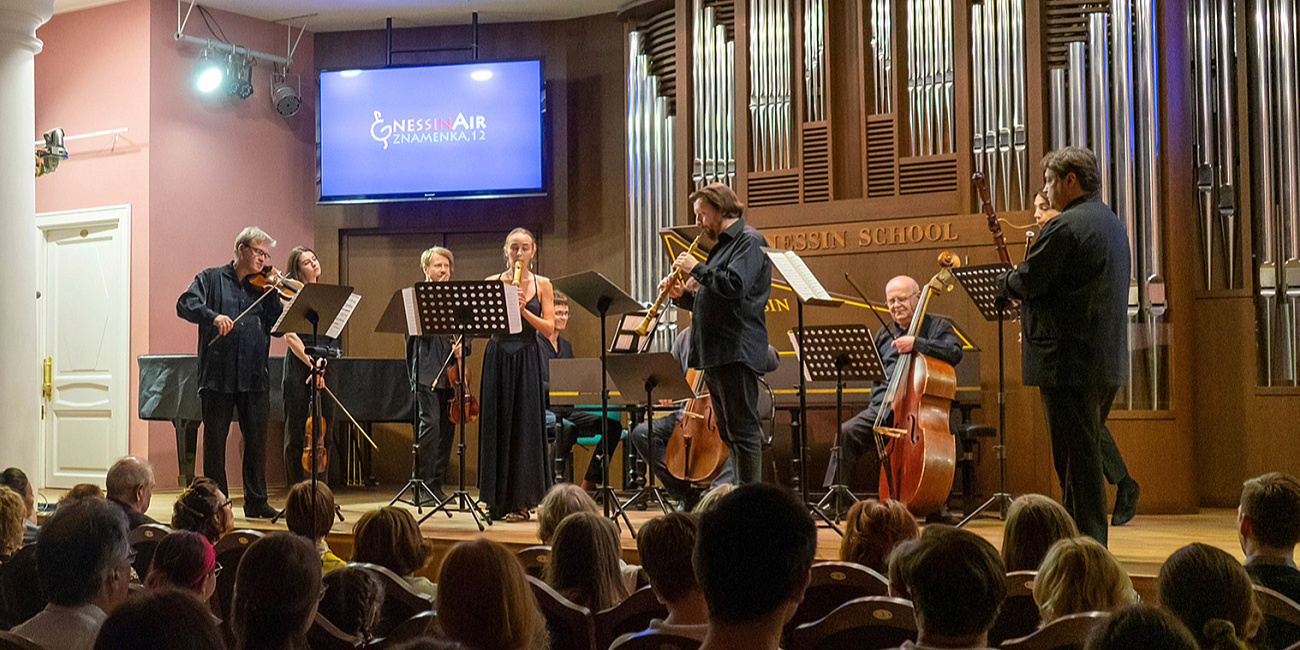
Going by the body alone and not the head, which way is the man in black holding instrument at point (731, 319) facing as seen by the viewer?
to the viewer's left

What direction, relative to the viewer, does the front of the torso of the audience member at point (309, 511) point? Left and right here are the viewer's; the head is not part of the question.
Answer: facing away from the viewer

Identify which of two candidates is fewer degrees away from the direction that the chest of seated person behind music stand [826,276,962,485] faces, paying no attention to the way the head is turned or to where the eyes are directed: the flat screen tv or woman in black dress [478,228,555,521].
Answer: the woman in black dress

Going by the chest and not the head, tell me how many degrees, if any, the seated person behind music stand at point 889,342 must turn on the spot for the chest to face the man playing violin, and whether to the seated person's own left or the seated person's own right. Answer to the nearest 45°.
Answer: approximately 45° to the seated person's own right

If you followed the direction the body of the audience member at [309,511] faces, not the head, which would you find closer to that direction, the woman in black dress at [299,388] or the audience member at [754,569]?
the woman in black dress

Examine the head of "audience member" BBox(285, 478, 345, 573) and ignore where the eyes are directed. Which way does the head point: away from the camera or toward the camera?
away from the camera

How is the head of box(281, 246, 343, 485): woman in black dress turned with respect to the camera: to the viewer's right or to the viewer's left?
to the viewer's right
